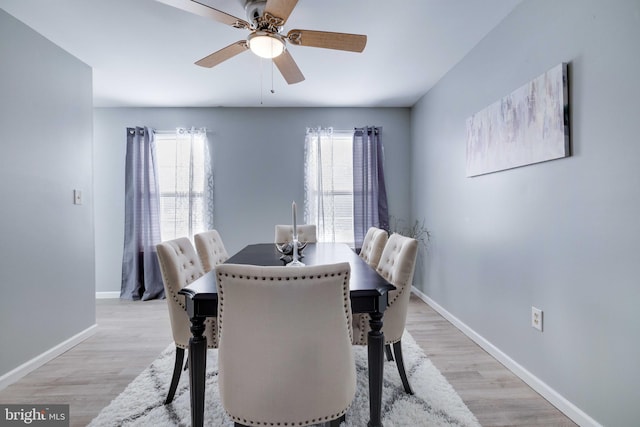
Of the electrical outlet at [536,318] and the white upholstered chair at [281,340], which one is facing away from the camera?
the white upholstered chair

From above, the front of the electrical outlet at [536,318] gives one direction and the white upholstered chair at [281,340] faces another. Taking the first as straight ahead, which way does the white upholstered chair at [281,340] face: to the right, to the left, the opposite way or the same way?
to the right

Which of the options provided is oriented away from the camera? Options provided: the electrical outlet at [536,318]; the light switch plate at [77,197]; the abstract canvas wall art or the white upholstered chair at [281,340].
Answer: the white upholstered chair

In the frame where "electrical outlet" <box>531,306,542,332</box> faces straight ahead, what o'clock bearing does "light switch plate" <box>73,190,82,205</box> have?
"light switch plate" <box>73,190,82,205</box> is roughly at 1 o'clock from "electrical outlet" <box>531,306,542,332</box>.

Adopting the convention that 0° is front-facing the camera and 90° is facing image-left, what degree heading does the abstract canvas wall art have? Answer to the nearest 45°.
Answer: approximately 45°

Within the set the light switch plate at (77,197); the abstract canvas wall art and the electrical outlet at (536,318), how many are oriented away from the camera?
0

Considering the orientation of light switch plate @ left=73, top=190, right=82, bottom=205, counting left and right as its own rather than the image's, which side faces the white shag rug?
front

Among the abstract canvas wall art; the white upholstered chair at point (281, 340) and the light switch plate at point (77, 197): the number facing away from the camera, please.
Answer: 1

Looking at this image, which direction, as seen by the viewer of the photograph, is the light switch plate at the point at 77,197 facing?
facing the viewer and to the right of the viewer

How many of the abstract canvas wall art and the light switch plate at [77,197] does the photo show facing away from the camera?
0

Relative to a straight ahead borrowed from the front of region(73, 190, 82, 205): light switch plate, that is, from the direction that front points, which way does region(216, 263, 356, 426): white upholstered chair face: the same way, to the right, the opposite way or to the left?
to the left

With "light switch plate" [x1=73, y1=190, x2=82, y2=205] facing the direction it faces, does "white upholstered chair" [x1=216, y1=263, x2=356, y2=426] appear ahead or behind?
ahead

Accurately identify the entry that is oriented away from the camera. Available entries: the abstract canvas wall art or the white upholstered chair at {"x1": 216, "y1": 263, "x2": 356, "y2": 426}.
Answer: the white upholstered chair

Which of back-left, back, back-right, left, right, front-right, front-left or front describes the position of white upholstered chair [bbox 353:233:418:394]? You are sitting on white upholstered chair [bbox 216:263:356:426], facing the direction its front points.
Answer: front-right

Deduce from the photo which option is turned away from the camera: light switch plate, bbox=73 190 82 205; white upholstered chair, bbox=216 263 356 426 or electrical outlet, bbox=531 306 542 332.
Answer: the white upholstered chair

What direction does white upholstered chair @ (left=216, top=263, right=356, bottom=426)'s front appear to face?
away from the camera

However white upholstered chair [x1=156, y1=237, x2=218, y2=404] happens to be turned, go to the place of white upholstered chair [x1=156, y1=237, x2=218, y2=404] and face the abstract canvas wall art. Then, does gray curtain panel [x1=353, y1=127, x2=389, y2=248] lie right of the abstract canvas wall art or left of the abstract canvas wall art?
left

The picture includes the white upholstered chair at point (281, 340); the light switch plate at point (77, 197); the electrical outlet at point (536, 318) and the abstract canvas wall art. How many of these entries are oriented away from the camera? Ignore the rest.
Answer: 1

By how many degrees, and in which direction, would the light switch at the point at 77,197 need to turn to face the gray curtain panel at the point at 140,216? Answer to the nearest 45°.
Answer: approximately 90° to its left
